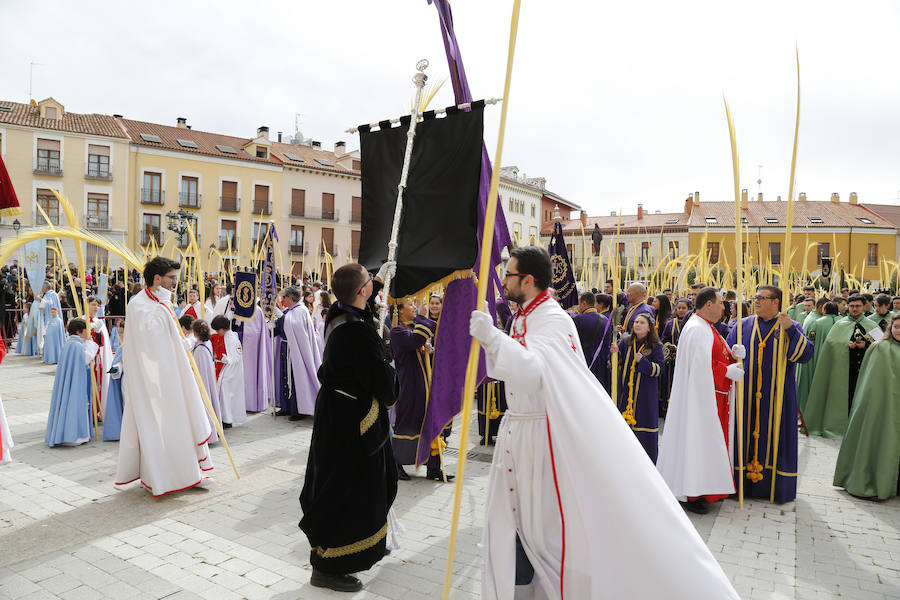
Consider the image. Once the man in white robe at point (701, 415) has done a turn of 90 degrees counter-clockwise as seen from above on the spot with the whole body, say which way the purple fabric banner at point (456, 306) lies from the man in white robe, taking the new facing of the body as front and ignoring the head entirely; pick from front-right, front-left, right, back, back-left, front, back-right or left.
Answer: back-left

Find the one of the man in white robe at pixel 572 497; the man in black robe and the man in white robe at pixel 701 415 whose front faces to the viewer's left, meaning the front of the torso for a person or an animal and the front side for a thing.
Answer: the man in white robe at pixel 572 497

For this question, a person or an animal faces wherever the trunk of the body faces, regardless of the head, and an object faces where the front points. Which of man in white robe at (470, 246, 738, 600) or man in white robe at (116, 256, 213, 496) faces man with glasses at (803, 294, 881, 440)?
man in white robe at (116, 256, 213, 496)

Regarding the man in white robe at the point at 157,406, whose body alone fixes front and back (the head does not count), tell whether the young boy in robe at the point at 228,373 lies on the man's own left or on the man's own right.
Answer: on the man's own left

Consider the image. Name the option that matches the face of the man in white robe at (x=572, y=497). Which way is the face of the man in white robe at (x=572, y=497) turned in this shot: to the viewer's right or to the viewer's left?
to the viewer's left

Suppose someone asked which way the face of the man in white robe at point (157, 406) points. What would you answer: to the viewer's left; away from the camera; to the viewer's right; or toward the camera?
to the viewer's right

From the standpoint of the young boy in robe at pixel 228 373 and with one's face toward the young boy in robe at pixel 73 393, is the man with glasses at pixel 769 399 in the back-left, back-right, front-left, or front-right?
back-left

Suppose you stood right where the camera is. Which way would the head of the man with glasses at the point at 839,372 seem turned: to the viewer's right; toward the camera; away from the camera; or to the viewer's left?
toward the camera

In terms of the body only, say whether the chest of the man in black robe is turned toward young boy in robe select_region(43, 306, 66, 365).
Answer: no

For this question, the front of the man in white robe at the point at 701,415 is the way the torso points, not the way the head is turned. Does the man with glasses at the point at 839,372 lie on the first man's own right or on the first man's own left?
on the first man's own left

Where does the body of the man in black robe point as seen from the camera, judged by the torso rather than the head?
to the viewer's right

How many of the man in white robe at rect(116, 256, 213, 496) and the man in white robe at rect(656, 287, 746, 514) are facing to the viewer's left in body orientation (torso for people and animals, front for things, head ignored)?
0

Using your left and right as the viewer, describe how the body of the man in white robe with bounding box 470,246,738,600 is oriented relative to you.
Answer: facing to the left of the viewer
